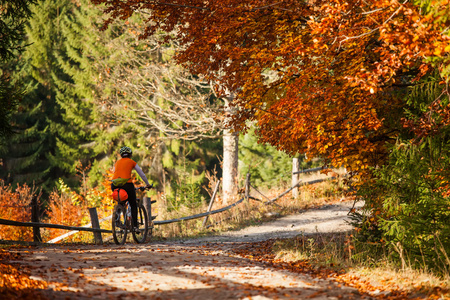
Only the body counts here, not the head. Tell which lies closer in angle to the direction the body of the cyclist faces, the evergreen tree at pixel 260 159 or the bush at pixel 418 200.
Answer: the evergreen tree

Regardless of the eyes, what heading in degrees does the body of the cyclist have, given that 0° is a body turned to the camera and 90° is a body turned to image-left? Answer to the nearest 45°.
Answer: approximately 225°

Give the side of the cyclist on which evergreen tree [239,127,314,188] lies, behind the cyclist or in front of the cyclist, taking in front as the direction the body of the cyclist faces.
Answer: in front

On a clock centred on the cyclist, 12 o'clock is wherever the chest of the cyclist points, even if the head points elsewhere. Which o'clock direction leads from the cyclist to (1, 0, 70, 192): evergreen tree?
The evergreen tree is roughly at 10 o'clock from the cyclist.

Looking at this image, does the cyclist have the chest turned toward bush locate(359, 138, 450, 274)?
no
